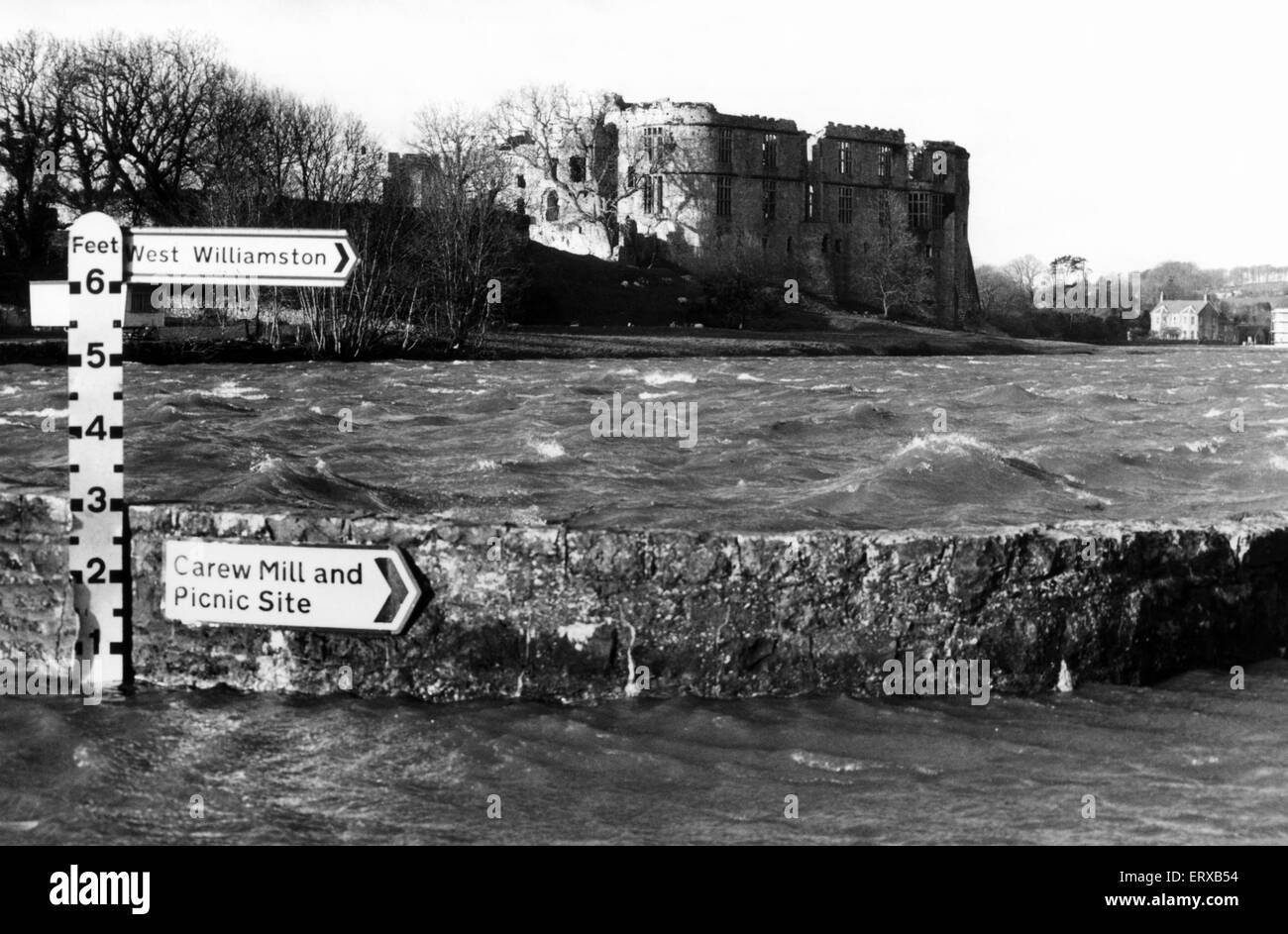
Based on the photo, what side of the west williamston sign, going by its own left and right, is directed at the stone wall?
left

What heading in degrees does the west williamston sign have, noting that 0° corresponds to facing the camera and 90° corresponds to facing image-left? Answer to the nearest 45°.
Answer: approximately 0°
